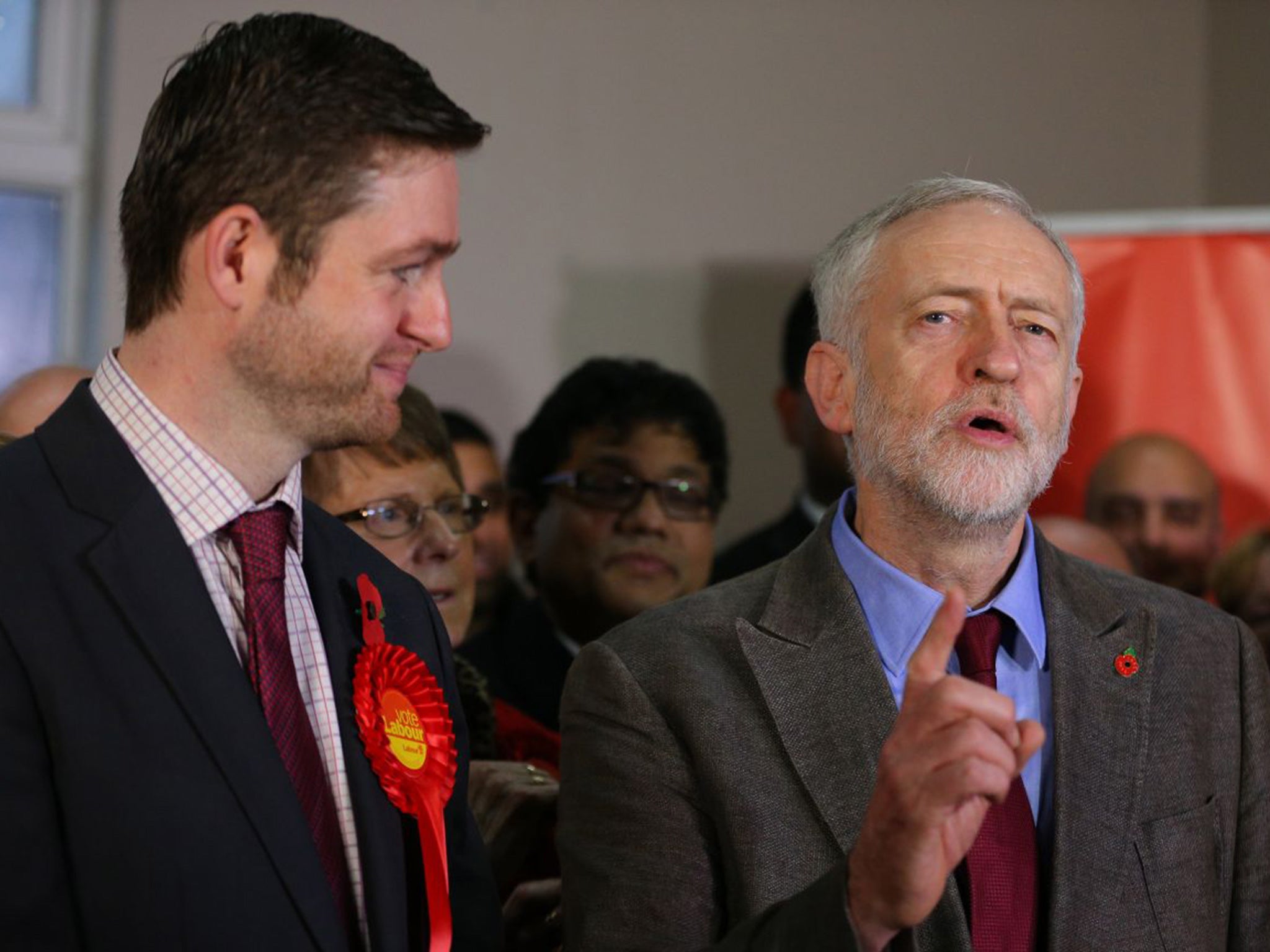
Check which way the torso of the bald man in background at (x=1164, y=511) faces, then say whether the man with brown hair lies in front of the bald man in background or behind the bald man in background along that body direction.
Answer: in front

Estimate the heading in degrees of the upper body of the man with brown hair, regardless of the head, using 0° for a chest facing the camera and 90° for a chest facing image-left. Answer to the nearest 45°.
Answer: approximately 315°

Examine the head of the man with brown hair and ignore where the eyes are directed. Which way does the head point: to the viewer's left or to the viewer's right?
to the viewer's right
